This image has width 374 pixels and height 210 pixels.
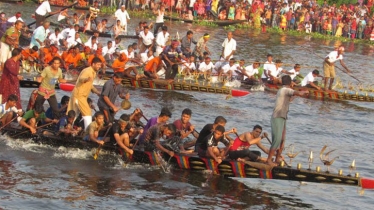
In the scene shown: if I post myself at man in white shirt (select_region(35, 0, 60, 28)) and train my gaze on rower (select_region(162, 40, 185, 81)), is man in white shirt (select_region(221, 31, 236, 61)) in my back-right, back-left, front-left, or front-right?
front-left

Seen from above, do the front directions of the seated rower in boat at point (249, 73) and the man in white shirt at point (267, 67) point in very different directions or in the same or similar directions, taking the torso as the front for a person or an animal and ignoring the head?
same or similar directions

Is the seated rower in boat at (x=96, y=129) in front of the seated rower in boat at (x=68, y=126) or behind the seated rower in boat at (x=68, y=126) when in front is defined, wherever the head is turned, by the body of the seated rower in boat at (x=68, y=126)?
in front

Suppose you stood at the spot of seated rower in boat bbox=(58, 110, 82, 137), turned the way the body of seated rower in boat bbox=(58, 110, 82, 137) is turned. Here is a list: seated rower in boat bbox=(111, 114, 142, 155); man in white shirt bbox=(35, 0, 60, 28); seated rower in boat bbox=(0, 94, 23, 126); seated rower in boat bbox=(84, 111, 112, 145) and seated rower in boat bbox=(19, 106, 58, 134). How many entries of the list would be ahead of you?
2

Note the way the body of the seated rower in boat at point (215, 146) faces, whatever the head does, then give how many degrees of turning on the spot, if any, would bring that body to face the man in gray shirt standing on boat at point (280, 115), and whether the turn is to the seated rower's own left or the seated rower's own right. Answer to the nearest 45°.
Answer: approximately 45° to the seated rower's own left

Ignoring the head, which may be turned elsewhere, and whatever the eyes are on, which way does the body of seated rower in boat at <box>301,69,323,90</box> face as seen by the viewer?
to the viewer's right

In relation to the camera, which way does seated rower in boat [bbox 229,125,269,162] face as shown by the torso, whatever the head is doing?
to the viewer's right

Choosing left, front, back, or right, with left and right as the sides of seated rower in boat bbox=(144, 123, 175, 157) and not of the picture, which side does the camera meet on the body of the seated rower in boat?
right

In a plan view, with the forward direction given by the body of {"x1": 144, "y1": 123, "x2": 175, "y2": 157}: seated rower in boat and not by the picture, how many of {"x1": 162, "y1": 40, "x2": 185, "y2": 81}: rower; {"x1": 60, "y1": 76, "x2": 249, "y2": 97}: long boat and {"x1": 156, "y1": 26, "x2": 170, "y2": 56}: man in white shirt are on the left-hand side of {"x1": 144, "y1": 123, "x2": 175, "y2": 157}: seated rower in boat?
3

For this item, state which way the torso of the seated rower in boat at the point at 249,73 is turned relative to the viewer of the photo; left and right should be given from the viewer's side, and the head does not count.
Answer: facing the viewer and to the right of the viewer

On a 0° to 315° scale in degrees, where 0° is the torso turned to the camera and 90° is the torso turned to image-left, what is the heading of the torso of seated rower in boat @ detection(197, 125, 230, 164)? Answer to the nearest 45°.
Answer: approximately 315°

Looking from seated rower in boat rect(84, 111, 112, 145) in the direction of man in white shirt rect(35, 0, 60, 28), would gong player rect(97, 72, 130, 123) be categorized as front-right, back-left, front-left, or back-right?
front-right

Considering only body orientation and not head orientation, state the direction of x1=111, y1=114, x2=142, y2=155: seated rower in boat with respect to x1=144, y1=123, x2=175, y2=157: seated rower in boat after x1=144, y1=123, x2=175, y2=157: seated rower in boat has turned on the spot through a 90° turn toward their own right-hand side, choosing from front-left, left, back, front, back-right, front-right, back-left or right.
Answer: right
